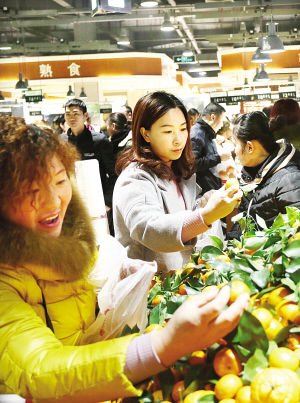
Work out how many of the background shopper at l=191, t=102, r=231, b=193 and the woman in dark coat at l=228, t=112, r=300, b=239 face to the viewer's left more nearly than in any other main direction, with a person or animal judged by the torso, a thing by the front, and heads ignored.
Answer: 1

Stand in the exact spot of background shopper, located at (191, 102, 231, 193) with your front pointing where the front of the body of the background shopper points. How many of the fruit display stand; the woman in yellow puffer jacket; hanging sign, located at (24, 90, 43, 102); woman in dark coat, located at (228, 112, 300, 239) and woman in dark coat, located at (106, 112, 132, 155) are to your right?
3

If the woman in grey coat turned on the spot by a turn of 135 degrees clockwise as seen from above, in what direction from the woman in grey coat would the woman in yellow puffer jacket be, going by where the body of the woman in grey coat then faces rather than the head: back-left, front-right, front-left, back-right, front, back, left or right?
left

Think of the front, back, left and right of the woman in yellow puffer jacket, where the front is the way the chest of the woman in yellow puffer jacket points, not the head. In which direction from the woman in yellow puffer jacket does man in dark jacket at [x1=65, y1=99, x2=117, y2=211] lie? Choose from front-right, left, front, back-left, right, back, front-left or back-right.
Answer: back-left

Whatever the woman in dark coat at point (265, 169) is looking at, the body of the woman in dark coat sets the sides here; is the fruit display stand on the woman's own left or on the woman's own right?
on the woman's own left

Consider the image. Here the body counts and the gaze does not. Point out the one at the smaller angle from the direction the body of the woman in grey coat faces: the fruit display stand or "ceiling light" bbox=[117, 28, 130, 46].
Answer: the fruit display stand

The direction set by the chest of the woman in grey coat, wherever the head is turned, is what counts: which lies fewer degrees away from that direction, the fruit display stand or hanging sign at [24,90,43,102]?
the fruit display stand

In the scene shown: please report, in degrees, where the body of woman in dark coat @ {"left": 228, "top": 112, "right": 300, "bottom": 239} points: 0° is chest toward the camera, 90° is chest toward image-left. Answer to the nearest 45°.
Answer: approximately 90°

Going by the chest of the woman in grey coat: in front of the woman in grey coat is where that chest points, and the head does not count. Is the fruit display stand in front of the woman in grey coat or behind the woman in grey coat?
in front

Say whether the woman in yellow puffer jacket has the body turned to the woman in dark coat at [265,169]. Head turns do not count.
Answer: no

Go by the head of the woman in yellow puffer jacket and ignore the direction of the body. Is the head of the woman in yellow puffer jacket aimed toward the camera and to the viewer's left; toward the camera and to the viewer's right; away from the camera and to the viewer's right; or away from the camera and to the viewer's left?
toward the camera and to the viewer's right

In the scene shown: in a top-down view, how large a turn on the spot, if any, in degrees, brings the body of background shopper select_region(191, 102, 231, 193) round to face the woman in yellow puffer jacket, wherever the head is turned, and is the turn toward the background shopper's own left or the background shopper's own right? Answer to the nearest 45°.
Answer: approximately 90° to the background shopper's own right

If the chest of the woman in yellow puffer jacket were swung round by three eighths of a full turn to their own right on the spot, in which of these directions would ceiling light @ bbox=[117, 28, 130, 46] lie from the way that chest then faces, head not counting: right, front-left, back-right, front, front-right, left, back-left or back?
right
